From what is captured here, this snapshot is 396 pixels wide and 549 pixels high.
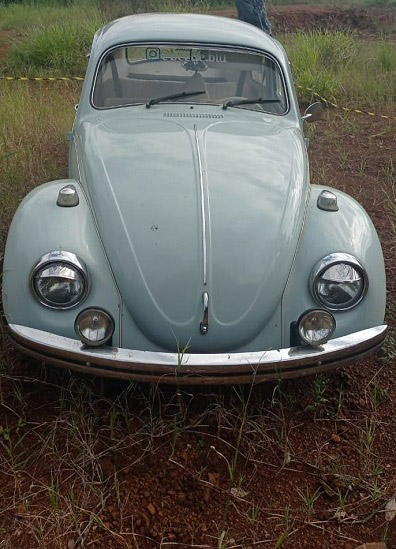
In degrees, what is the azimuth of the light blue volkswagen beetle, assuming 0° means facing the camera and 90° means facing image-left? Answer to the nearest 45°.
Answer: approximately 0°
